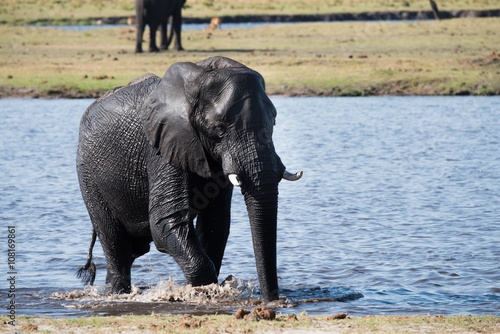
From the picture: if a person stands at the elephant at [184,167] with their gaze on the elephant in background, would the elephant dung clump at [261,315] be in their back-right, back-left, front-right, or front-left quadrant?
back-right

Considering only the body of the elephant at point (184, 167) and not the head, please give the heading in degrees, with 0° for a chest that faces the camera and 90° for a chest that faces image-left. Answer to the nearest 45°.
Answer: approximately 315°

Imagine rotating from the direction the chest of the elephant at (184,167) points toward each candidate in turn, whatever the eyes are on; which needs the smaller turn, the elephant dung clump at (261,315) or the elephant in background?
the elephant dung clump

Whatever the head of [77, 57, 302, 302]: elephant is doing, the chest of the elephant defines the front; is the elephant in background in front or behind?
behind
